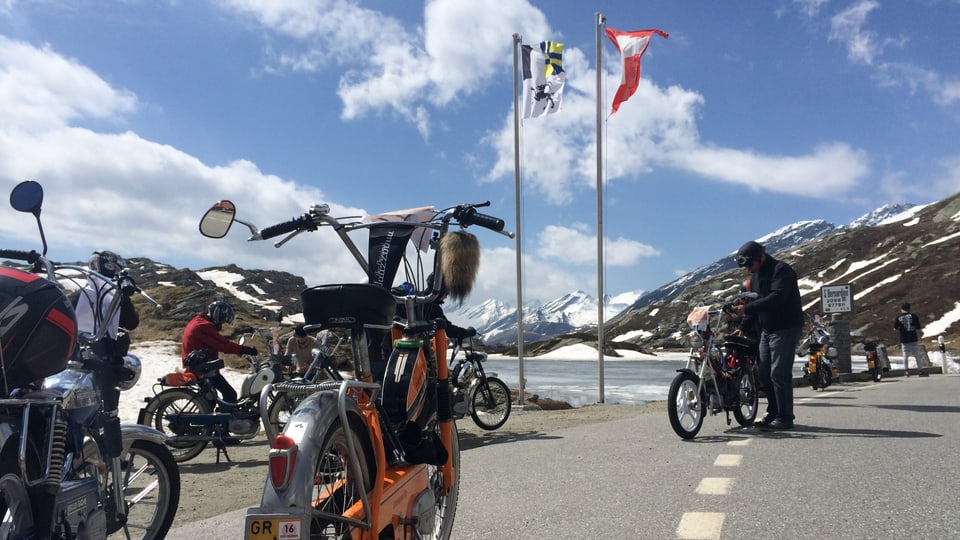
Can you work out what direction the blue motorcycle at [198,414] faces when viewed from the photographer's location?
facing to the right of the viewer

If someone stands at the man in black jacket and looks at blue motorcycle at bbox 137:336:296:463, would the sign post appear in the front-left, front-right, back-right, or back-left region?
back-right

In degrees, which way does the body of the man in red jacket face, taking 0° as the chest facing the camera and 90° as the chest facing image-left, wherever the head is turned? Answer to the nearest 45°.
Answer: approximately 270°

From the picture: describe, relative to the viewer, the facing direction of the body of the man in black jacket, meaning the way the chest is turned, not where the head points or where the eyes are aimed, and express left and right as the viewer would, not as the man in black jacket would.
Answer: facing to the left of the viewer

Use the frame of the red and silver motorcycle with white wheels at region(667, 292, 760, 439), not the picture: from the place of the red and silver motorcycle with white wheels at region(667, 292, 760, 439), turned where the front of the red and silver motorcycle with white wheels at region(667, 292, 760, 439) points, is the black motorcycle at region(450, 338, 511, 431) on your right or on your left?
on your right

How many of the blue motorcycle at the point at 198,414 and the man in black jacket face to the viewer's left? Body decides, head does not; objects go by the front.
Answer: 1

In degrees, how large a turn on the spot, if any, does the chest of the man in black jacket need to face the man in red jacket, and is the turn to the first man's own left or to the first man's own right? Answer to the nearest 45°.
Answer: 0° — they already face them

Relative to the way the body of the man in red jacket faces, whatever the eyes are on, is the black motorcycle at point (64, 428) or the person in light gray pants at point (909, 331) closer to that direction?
the person in light gray pants
